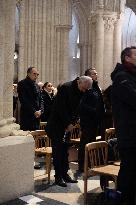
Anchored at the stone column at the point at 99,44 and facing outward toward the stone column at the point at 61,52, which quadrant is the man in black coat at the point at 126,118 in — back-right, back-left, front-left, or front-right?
back-left

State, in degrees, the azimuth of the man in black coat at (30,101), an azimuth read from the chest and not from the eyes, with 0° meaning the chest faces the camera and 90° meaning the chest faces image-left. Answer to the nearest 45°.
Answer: approximately 315°

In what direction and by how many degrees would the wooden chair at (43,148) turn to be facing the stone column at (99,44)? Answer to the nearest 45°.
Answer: approximately 135° to its left

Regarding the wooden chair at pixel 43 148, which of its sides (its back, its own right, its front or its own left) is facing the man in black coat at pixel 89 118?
left

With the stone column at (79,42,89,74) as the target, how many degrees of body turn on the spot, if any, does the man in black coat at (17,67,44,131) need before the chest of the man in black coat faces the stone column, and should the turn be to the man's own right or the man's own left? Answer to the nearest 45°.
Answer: approximately 135° to the man's own left
